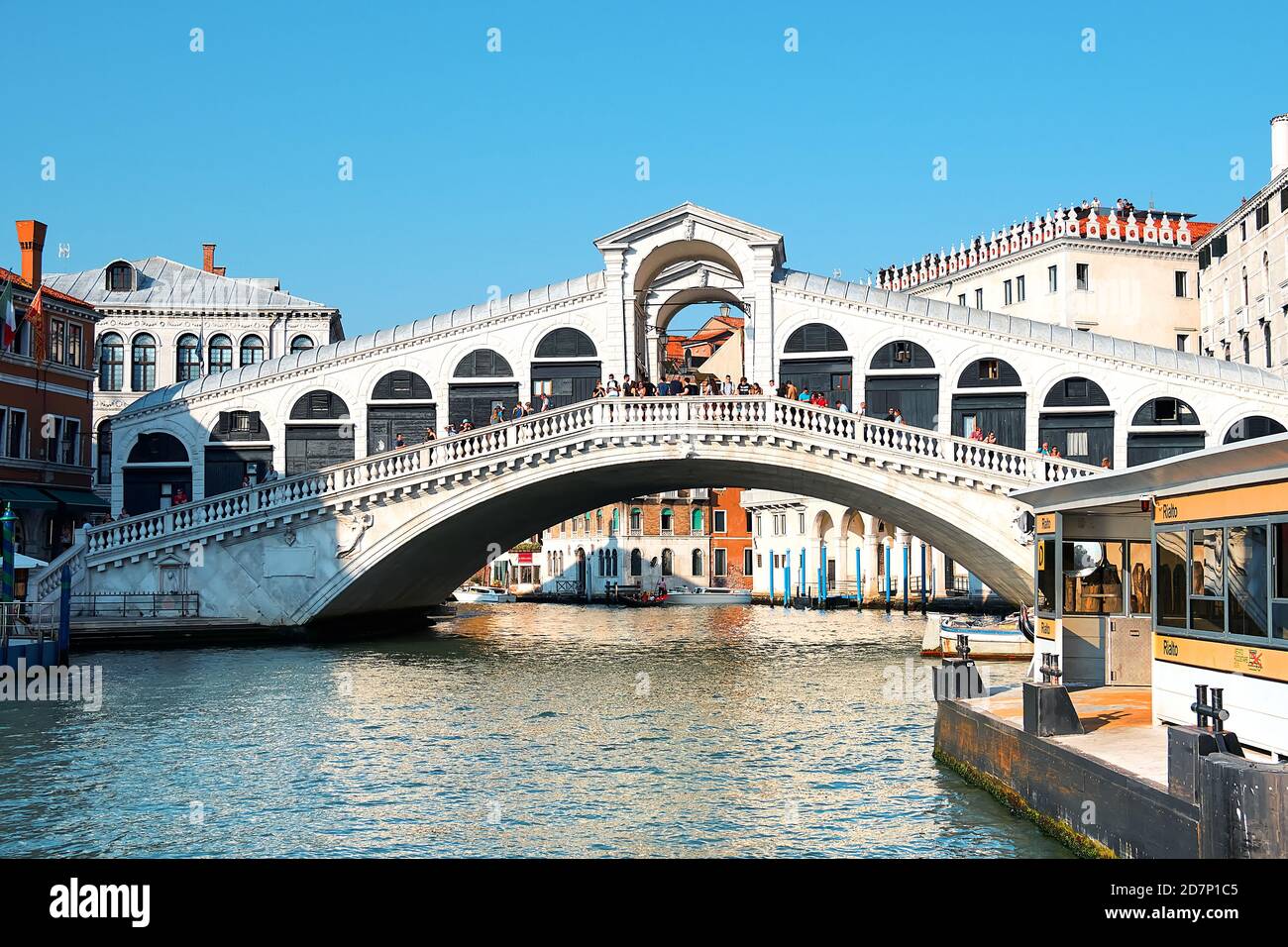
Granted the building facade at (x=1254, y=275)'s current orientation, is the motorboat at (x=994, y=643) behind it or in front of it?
in front

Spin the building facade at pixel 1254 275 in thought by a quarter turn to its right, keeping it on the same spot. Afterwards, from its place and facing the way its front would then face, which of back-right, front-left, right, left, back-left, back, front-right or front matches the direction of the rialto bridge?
left

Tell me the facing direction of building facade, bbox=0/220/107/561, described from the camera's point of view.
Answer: facing the viewer and to the right of the viewer

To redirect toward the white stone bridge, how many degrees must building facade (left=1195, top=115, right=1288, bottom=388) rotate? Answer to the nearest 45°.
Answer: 0° — it already faces it

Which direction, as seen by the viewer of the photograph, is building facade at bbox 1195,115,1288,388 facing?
facing the viewer and to the left of the viewer

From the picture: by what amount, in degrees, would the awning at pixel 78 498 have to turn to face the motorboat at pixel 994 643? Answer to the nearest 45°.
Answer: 0° — it already faces it

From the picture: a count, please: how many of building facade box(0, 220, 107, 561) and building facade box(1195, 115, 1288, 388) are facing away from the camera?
0

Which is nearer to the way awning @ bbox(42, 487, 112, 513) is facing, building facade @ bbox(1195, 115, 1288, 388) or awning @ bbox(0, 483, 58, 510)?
the building facade

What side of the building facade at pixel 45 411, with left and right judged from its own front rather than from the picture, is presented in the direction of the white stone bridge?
front

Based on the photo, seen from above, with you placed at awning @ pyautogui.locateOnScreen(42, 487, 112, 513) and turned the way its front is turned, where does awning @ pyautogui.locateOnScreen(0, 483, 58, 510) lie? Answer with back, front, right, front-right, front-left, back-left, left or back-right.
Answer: right

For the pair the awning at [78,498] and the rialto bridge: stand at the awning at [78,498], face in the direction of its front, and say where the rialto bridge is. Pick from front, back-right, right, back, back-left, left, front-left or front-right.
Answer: front

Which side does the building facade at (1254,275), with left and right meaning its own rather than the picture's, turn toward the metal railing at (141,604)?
front
